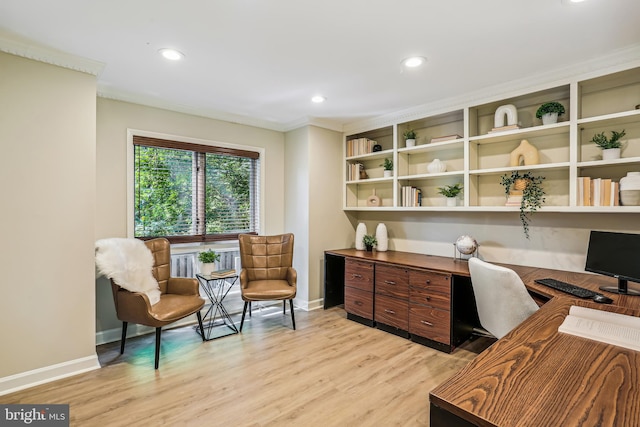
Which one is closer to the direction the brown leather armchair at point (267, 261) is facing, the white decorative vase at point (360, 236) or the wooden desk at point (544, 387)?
the wooden desk

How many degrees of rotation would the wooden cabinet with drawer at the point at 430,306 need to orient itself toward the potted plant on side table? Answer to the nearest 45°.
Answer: approximately 45° to its right

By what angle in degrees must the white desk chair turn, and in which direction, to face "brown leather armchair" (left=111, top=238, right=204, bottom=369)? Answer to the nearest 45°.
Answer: approximately 135° to its left

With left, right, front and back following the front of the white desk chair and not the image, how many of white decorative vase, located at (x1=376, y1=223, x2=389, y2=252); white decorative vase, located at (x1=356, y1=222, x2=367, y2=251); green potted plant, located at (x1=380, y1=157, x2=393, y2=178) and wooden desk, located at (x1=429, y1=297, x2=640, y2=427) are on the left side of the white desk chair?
3

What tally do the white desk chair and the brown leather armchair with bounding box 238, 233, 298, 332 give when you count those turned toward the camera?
1

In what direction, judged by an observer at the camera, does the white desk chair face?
facing away from the viewer and to the right of the viewer

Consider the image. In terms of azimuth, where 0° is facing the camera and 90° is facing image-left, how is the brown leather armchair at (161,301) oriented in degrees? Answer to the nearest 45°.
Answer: approximately 315°

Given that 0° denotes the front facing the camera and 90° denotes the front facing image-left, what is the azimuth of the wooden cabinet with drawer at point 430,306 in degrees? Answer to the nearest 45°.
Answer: approximately 45°

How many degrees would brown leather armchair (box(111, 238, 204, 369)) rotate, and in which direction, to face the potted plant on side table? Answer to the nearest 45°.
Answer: approximately 90° to its left

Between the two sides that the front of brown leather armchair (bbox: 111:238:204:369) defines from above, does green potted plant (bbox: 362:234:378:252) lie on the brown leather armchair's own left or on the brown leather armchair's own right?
on the brown leather armchair's own left

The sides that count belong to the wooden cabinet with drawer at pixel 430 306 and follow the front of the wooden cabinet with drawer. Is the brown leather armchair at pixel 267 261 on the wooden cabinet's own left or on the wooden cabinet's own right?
on the wooden cabinet's own right

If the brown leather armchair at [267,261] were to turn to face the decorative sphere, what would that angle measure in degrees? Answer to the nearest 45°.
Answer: approximately 45° to its left
